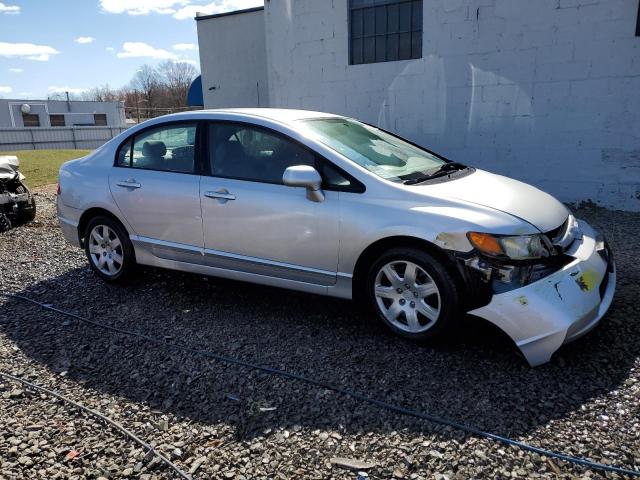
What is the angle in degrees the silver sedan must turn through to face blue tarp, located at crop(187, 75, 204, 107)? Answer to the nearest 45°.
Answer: approximately 135° to its left

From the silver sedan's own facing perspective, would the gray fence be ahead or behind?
behind

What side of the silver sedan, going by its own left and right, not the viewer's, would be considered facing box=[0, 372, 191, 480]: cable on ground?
right

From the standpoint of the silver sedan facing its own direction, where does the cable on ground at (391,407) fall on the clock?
The cable on ground is roughly at 1 o'clock from the silver sedan.

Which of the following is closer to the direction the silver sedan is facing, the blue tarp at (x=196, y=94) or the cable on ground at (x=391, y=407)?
the cable on ground
